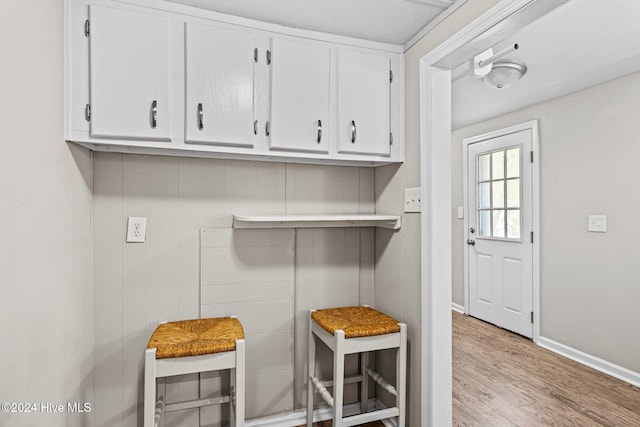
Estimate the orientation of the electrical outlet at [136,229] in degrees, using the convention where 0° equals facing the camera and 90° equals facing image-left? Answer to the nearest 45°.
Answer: approximately 0°

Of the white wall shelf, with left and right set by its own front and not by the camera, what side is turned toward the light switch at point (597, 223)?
left

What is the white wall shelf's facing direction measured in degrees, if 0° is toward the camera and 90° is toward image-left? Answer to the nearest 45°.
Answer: approximately 0°

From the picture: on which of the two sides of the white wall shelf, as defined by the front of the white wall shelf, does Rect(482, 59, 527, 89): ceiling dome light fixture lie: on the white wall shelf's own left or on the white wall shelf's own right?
on the white wall shelf's own left

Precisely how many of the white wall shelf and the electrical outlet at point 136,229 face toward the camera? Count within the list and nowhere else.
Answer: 2

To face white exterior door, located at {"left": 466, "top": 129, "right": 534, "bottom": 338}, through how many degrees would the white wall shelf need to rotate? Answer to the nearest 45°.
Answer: approximately 135° to its left

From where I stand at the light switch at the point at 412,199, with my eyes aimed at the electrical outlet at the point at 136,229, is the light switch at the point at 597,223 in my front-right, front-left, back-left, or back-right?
back-right

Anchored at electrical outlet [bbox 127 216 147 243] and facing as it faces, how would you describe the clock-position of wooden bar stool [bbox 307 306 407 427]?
The wooden bar stool is roughly at 10 o'clock from the electrical outlet.
